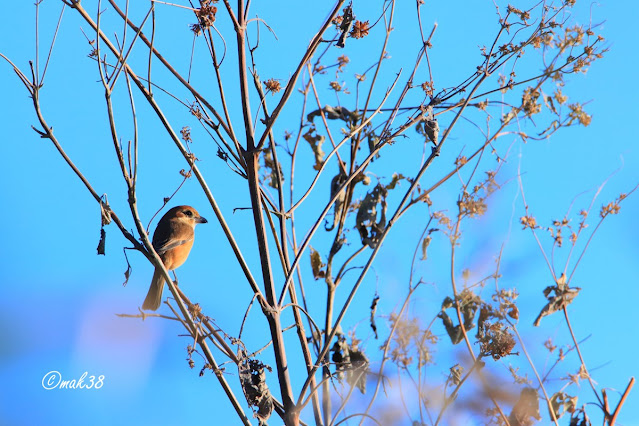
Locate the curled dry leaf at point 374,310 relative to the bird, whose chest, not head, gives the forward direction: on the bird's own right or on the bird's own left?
on the bird's own right

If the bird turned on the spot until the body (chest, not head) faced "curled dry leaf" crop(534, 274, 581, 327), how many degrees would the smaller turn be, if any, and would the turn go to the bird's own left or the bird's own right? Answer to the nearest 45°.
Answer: approximately 45° to the bird's own right

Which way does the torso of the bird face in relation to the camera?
to the viewer's right

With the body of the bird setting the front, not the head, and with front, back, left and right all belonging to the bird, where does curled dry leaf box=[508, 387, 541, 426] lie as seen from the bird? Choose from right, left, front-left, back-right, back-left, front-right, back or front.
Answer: front-right
